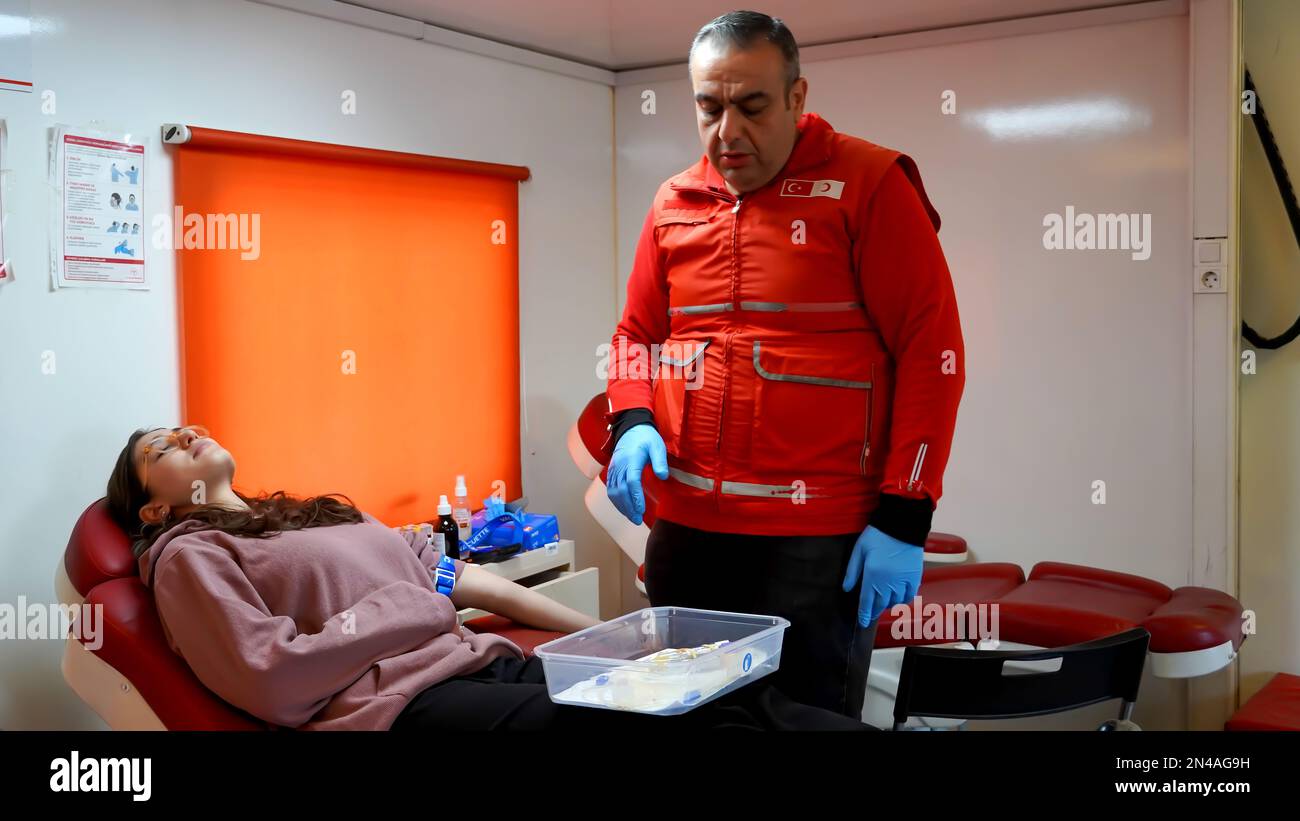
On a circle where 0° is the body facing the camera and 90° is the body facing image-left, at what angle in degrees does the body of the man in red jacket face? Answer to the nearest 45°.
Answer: approximately 45°

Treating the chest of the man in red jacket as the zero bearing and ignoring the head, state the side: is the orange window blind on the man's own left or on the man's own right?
on the man's own right

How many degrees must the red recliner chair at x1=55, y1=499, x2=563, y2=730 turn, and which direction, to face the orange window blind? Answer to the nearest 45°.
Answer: approximately 90° to its left

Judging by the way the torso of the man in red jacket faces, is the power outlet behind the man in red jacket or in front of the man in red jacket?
behind

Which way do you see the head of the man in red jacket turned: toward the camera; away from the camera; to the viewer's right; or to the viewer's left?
toward the camera

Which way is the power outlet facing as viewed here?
toward the camera

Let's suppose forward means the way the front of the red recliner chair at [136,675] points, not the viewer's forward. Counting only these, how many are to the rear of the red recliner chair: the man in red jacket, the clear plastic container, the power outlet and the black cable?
0

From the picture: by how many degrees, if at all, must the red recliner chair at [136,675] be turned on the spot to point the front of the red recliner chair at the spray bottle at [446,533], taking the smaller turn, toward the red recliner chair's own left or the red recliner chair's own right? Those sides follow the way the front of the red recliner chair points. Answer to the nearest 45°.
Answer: approximately 45° to the red recliner chair's own left

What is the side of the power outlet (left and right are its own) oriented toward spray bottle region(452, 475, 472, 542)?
right

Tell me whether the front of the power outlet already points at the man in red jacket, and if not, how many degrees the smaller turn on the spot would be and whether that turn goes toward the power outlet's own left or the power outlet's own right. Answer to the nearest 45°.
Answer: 0° — it already faces them

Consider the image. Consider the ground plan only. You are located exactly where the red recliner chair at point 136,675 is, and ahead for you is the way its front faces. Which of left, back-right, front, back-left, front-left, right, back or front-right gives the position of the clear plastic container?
front-right

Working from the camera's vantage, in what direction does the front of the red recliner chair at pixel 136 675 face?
facing to the right of the viewer

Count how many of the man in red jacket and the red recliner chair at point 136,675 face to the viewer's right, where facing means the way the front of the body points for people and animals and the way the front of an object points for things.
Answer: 1

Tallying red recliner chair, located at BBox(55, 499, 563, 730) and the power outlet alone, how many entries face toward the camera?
1
